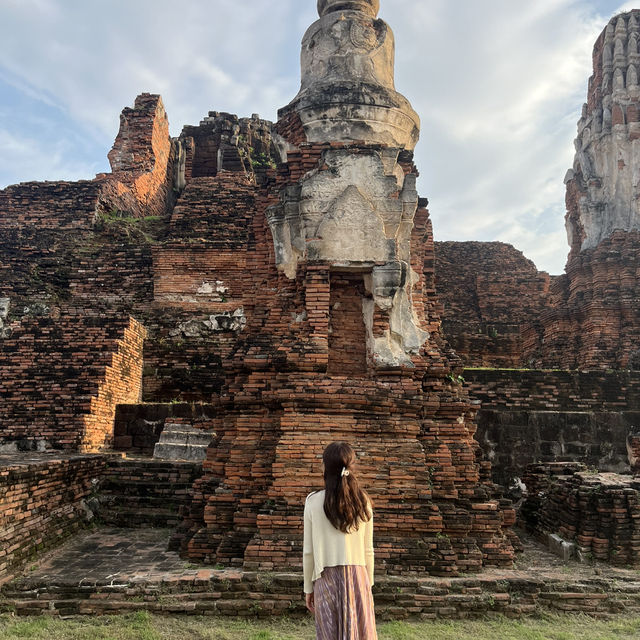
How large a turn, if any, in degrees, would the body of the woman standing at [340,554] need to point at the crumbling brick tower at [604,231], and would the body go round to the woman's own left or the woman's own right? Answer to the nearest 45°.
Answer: approximately 45° to the woman's own right

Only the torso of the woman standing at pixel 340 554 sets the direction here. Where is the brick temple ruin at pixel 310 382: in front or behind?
in front

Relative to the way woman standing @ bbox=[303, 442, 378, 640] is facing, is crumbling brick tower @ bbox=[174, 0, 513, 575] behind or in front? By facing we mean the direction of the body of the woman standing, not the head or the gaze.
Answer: in front

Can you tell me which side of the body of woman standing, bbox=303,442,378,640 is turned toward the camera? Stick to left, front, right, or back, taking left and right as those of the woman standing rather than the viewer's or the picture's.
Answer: back

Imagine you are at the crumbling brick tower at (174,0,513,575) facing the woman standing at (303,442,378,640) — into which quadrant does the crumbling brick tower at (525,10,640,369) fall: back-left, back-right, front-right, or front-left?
back-left

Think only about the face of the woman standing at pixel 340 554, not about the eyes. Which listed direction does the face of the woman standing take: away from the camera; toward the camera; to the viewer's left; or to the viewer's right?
away from the camera
